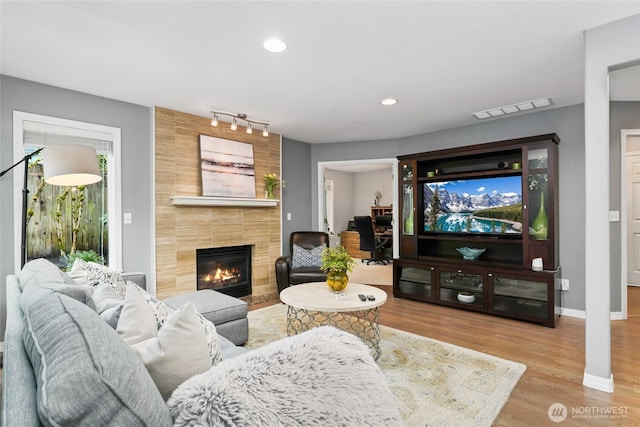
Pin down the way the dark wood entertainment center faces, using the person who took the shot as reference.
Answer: facing the viewer and to the left of the viewer

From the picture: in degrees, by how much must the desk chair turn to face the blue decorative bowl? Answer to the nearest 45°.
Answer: approximately 90° to its right

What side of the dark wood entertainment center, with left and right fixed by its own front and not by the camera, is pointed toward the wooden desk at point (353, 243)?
right

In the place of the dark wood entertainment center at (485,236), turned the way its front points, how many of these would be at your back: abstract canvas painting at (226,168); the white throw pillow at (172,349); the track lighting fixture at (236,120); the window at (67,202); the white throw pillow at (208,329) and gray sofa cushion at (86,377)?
0

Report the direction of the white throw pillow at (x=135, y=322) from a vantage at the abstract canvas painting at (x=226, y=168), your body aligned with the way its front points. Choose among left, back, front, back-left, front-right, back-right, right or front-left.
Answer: front-right

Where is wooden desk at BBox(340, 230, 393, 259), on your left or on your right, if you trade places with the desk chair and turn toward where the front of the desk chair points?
on your left

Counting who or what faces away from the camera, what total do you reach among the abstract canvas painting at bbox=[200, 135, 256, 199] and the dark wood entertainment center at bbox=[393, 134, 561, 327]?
0

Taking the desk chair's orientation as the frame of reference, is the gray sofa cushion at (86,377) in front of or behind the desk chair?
behind

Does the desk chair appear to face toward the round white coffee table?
no

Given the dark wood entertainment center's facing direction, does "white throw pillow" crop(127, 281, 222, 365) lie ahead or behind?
ahead

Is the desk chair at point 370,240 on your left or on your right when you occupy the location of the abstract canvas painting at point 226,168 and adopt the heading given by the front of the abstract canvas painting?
on your left

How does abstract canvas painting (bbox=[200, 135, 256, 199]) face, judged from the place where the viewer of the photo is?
facing the viewer and to the right of the viewer

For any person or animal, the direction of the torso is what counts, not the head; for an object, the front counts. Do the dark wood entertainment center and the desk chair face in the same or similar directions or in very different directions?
very different directions
